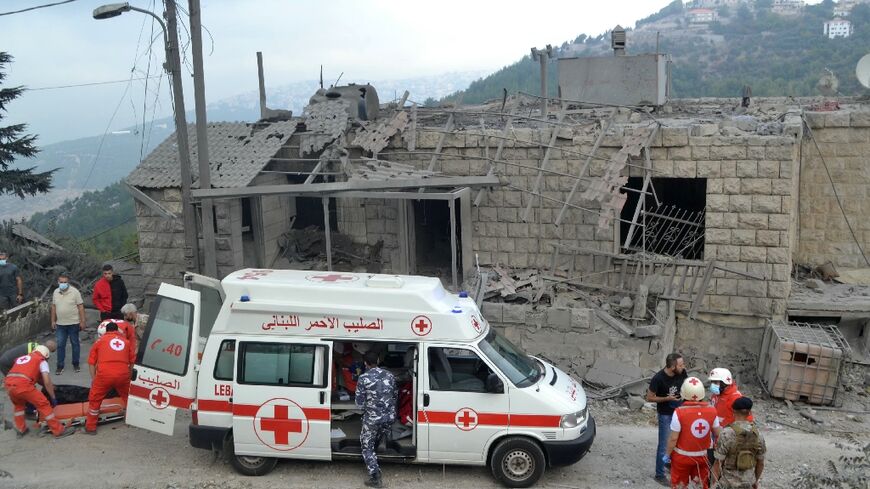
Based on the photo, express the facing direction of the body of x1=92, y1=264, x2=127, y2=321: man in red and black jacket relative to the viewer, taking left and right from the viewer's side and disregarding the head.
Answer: facing the viewer

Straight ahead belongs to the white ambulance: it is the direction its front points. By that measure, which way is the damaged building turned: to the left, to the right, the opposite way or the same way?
to the right

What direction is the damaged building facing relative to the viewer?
toward the camera

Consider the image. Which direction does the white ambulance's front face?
to the viewer's right

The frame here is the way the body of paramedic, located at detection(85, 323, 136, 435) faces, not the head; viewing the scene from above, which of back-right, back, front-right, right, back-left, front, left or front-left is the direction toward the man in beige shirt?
front

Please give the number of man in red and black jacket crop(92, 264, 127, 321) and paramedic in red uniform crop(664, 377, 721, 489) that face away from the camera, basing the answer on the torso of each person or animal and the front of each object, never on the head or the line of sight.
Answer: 1

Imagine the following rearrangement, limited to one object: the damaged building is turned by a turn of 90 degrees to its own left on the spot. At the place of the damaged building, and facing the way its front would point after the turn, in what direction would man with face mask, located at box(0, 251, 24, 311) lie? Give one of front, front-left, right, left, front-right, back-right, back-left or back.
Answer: back

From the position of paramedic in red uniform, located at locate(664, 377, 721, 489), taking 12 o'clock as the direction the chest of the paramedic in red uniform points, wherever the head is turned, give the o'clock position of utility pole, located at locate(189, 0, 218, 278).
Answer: The utility pole is roughly at 10 o'clock from the paramedic in red uniform.

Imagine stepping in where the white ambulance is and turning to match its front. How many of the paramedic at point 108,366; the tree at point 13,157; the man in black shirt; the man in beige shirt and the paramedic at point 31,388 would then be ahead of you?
1

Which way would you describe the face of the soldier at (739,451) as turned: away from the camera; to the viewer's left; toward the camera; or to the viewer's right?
away from the camera

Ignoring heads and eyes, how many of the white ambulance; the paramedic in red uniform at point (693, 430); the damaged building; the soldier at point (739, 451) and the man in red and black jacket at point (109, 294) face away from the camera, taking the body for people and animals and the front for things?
2

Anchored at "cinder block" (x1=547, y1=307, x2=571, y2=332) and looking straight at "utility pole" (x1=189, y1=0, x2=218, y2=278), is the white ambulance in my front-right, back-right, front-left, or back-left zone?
front-left

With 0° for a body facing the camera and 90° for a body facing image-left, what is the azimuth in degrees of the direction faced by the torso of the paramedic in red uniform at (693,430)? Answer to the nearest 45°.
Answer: approximately 180°

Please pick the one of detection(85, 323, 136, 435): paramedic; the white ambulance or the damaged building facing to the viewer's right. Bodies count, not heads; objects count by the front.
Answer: the white ambulance

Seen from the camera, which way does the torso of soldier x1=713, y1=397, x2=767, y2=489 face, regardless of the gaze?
away from the camera
